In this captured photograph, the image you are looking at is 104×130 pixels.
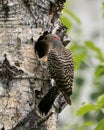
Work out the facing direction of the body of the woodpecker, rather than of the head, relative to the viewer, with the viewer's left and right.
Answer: facing away from the viewer and to the left of the viewer

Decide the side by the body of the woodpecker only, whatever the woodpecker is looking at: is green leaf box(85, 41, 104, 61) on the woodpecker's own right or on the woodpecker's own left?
on the woodpecker's own right
